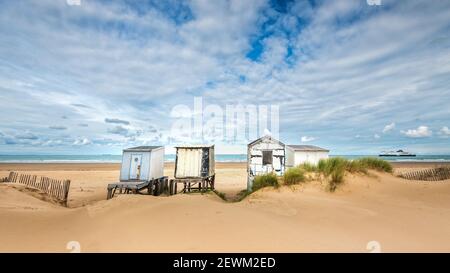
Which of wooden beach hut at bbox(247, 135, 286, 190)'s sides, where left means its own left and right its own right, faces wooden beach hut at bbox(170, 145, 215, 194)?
right

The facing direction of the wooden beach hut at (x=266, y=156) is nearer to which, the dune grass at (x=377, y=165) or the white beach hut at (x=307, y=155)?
the dune grass

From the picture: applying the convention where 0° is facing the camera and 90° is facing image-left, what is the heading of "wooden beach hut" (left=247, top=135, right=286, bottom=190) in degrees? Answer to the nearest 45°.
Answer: approximately 0°

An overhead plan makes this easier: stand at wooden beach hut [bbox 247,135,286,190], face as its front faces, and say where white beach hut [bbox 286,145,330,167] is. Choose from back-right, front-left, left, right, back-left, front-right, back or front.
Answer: back-left

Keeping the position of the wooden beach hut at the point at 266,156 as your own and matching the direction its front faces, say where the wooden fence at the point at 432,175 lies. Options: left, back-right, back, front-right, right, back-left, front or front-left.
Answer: left

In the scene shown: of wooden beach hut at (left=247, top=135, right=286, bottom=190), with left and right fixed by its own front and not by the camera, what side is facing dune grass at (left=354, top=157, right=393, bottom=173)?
left

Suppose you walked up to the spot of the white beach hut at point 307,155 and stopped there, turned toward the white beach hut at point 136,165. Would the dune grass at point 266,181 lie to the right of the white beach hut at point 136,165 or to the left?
left

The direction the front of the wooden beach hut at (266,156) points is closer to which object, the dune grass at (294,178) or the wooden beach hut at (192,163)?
the dune grass

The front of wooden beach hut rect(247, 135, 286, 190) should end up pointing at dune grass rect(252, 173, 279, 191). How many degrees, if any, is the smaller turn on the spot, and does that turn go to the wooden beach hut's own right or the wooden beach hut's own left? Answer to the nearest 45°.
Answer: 0° — it already faces it

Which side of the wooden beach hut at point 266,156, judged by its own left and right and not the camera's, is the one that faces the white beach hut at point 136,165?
right
